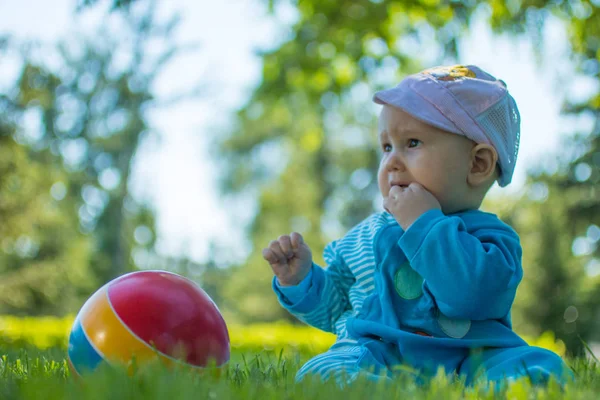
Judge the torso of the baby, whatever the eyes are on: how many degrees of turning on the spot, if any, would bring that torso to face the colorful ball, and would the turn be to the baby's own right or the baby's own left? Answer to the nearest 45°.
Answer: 0° — they already face it

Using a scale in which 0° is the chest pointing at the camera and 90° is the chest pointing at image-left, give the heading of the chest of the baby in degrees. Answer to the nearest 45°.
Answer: approximately 45°
